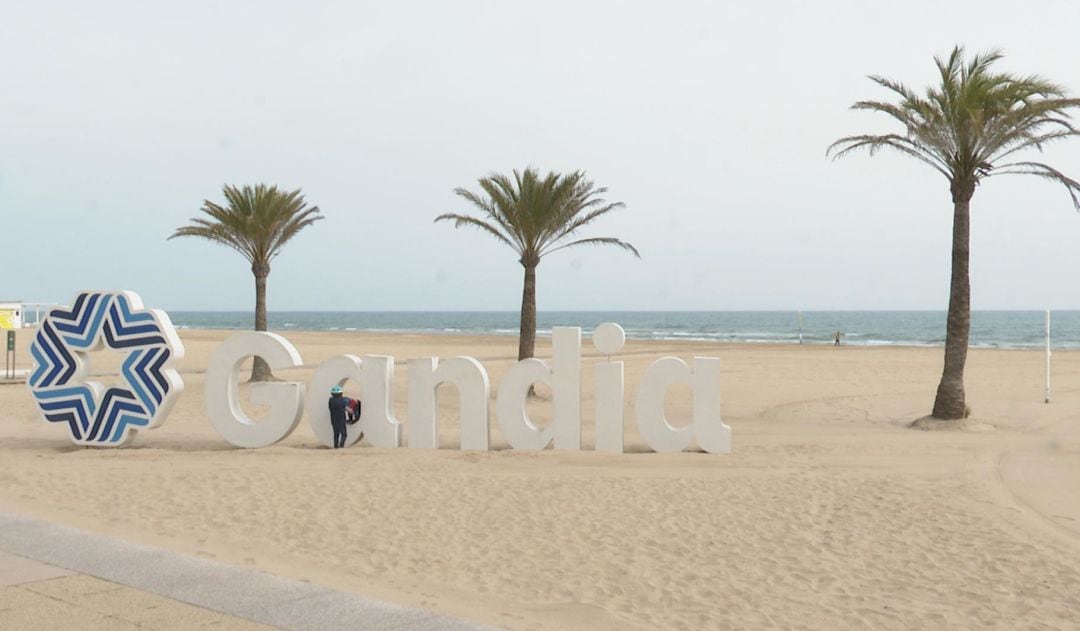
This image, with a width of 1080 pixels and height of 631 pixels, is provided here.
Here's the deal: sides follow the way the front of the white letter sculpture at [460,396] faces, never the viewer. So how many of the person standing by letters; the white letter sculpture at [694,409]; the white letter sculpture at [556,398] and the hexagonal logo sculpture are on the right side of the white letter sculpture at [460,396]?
2

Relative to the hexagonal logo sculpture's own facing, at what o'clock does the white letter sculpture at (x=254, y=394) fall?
The white letter sculpture is roughly at 10 o'clock from the hexagonal logo sculpture.

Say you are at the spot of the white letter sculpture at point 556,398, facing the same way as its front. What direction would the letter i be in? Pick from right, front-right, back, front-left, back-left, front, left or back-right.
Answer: left

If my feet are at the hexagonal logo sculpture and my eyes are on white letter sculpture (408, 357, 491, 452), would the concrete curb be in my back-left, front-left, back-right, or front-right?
front-right

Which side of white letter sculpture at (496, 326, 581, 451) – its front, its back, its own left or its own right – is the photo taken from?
front

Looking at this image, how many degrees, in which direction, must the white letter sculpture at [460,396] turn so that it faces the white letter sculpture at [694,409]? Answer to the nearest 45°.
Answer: approximately 90° to its left

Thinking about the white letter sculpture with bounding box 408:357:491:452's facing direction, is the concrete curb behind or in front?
in front

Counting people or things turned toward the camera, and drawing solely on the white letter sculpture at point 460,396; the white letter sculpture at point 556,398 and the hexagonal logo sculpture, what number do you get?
3

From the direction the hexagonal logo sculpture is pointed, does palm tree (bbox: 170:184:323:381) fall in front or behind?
behind

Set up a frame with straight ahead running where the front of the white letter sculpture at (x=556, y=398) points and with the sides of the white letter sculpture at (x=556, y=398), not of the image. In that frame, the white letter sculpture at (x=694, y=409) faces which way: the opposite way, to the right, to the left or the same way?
the same way

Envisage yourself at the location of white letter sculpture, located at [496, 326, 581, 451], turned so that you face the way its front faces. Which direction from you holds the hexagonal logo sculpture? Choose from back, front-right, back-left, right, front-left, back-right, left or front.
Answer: right

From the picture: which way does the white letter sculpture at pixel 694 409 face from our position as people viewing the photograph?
facing the viewer

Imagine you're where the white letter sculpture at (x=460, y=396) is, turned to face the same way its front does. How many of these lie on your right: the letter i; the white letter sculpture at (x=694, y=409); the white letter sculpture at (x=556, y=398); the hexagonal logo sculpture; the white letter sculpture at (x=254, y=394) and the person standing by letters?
3

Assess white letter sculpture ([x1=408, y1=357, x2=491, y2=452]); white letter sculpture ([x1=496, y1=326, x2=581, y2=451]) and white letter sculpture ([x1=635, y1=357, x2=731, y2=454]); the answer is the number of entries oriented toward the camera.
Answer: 3

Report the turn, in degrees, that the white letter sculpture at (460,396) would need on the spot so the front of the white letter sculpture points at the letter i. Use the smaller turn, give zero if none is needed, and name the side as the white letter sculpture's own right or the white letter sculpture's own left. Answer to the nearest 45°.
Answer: approximately 90° to the white letter sculpture's own left

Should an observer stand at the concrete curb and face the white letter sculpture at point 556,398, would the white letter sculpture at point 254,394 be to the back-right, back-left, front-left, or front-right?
front-left

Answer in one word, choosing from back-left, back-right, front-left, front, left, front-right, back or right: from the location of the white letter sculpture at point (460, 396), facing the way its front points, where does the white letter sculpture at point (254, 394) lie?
right

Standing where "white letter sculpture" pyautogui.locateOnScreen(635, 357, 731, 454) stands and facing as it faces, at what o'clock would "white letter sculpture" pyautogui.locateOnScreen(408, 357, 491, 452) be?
"white letter sculpture" pyautogui.locateOnScreen(408, 357, 491, 452) is roughly at 3 o'clock from "white letter sculpture" pyautogui.locateOnScreen(635, 357, 731, 454).

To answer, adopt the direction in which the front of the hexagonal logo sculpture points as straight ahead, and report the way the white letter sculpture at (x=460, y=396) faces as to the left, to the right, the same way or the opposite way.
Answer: the same way
